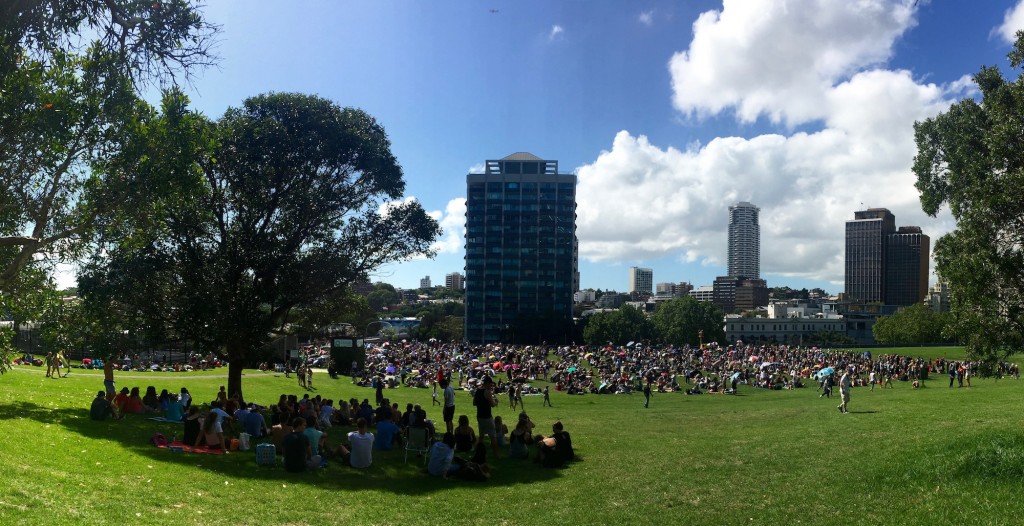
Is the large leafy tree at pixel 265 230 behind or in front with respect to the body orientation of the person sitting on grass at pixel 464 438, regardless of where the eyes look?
in front

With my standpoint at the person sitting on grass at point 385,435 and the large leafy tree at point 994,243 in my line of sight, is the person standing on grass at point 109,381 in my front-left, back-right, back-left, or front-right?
back-left

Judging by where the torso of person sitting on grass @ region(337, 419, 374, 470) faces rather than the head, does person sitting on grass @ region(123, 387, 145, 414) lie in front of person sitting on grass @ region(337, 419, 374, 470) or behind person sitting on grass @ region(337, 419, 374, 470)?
in front

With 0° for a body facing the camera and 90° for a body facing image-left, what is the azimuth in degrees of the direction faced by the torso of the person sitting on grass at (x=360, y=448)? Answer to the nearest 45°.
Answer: approximately 180°

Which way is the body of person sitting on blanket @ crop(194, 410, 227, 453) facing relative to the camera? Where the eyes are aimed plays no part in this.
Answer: away from the camera

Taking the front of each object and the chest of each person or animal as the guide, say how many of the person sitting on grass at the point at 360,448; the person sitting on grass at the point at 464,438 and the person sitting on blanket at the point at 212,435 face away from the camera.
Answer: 3

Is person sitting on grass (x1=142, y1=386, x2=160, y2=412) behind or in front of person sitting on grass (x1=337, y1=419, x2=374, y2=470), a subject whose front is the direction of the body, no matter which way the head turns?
in front

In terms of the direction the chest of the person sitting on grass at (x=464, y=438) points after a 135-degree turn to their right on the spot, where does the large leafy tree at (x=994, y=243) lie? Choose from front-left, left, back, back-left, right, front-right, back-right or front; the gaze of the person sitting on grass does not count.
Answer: front-left

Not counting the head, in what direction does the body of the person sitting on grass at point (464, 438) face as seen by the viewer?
away from the camera

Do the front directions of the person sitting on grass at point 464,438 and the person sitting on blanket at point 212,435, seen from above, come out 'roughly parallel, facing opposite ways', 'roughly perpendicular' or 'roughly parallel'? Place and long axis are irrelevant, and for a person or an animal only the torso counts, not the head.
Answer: roughly parallel

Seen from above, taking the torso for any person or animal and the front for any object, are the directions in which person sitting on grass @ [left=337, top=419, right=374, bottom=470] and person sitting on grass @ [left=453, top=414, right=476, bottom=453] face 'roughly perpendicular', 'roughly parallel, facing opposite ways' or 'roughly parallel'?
roughly parallel

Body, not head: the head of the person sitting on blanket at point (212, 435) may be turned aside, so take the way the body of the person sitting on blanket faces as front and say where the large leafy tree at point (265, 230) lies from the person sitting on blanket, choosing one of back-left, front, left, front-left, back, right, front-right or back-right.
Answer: front

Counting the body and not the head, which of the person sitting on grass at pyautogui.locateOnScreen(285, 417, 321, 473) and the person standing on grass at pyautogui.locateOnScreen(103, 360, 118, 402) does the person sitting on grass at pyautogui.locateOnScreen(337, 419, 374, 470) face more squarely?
the person standing on grass

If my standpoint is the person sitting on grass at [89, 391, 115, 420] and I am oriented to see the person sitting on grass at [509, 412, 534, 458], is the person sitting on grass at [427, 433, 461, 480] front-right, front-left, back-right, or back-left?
front-right

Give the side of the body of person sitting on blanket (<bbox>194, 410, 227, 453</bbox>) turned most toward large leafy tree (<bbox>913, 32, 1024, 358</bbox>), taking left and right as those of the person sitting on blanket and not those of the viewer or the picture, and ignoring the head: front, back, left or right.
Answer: right
